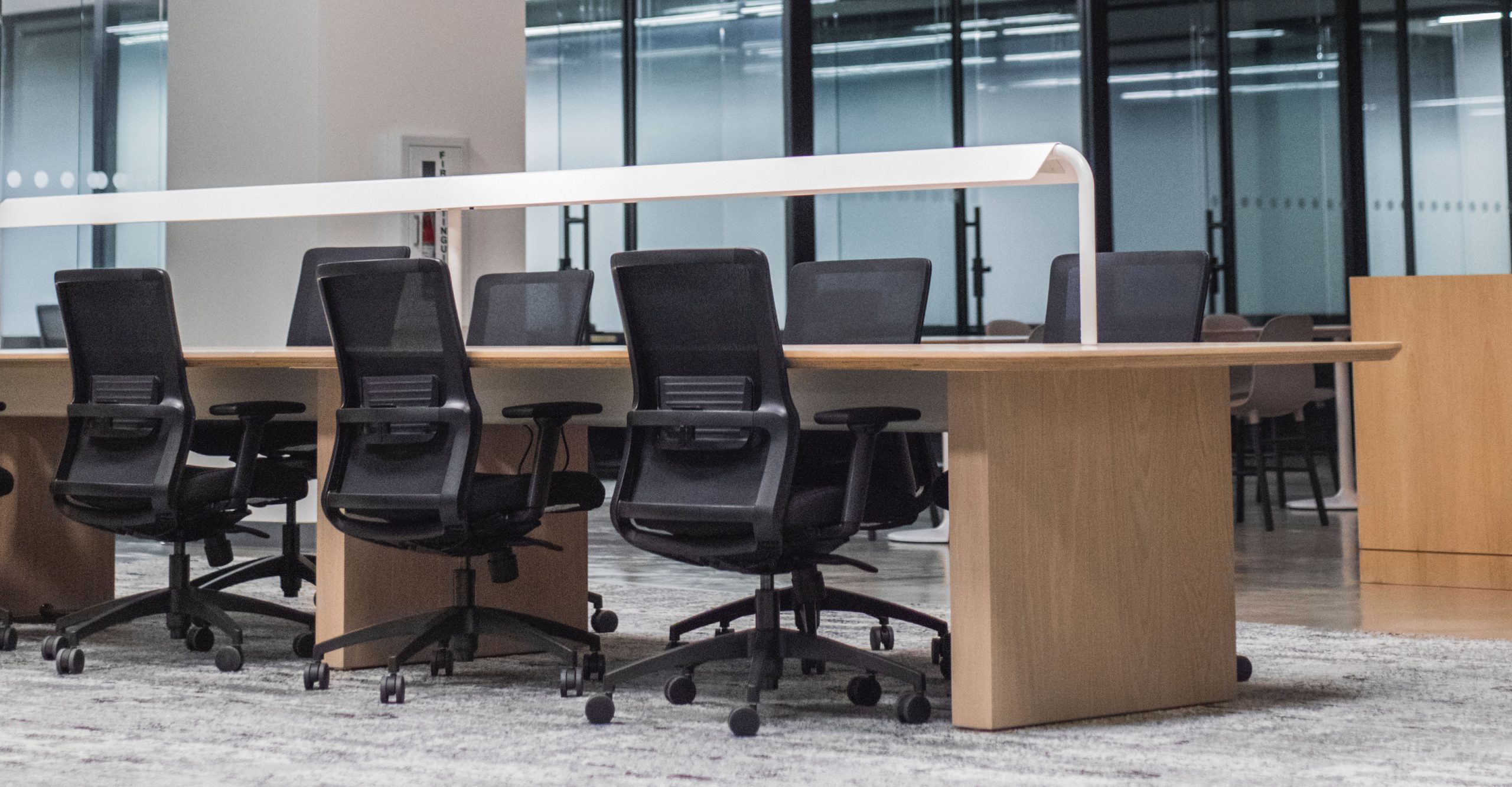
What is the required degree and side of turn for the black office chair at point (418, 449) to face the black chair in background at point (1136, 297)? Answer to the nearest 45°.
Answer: approximately 45° to its right

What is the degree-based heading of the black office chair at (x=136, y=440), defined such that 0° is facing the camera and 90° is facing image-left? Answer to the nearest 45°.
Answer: approximately 225°

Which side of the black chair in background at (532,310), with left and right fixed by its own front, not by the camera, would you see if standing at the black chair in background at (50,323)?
right

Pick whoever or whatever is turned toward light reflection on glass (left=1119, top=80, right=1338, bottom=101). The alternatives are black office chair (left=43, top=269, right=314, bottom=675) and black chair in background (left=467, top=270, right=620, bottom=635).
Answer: the black office chair

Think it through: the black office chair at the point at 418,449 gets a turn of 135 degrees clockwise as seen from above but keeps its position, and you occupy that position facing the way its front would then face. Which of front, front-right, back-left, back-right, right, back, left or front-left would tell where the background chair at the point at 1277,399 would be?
back-left

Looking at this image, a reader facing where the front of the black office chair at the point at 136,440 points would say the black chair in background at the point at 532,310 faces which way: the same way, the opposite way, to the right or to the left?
the opposite way

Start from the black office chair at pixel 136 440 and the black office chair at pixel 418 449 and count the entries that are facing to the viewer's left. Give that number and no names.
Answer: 0

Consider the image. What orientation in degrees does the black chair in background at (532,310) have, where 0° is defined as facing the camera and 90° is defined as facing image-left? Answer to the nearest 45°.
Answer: approximately 45°

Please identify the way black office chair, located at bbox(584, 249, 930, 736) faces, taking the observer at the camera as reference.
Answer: facing away from the viewer and to the right of the viewer

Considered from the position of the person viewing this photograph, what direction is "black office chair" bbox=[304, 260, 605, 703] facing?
facing away from the viewer and to the right of the viewer

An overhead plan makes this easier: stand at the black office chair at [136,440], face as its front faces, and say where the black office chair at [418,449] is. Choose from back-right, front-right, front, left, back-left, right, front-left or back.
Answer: right

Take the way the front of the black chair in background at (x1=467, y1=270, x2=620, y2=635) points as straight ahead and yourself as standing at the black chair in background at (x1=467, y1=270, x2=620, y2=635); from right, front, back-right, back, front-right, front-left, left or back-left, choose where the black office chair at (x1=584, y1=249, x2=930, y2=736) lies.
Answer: front-left

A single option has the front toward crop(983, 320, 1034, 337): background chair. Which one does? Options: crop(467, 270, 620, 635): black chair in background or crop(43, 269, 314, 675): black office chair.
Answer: the black office chair

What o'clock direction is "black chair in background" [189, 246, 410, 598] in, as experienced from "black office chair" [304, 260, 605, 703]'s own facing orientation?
The black chair in background is roughly at 10 o'clock from the black office chair.

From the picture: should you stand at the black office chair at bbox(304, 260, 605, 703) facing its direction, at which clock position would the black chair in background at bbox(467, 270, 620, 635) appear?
The black chair in background is roughly at 11 o'clock from the black office chair.
